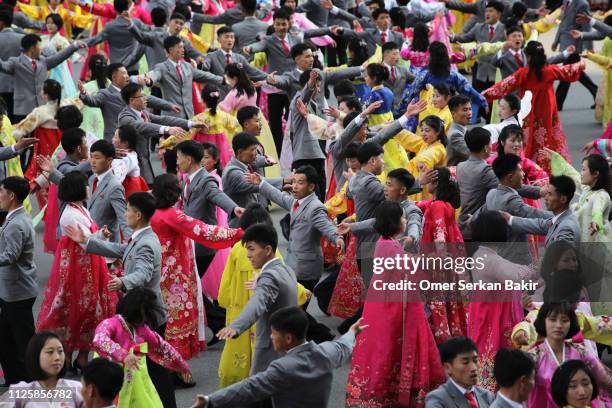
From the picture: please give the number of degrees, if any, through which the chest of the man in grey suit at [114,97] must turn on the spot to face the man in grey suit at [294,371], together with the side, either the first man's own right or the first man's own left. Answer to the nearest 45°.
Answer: approximately 45° to the first man's own right

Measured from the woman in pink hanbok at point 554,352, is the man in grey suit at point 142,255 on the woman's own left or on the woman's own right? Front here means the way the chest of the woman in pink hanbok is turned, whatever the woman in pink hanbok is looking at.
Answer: on the woman's own right

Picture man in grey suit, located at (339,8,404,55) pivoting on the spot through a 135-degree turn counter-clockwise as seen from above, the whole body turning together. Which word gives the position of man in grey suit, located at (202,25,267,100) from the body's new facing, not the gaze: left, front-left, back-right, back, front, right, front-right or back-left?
back

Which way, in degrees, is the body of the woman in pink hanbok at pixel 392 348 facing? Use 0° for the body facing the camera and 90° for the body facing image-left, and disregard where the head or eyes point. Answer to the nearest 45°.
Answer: approximately 225°

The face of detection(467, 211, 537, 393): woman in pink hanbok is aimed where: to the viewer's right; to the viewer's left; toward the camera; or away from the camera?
away from the camera

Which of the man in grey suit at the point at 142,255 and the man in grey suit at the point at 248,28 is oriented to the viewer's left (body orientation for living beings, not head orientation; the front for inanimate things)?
the man in grey suit at the point at 142,255

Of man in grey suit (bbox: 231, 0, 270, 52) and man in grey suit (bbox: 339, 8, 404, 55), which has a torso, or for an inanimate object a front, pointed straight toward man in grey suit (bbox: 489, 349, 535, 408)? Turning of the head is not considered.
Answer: man in grey suit (bbox: 339, 8, 404, 55)

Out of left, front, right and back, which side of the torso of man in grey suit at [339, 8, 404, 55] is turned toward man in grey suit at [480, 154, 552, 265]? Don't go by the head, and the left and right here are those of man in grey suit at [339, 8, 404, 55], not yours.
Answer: front

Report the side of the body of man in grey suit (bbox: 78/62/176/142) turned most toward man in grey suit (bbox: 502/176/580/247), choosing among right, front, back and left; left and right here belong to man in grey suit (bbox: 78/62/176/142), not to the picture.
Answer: front
